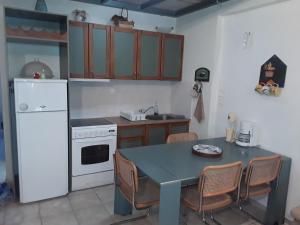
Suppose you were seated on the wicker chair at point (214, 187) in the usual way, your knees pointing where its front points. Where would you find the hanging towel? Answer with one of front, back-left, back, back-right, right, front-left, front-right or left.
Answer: front-right

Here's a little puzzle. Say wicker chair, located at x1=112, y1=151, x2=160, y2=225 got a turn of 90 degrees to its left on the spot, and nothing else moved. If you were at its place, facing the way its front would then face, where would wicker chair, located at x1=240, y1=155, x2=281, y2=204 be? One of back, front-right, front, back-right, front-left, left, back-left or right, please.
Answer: back-right

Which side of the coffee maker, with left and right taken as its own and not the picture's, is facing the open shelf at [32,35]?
front

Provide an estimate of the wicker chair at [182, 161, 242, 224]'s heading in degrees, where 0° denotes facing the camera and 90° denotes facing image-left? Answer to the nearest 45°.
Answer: approximately 135°

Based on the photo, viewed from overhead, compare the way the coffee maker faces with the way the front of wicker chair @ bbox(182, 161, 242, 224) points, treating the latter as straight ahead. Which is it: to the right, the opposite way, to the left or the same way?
to the left

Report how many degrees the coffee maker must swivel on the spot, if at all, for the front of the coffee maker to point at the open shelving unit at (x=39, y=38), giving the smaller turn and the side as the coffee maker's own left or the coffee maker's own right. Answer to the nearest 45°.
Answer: approximately 45° to the coffee maker's own right

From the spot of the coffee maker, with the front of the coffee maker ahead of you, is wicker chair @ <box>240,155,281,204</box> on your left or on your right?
on your left

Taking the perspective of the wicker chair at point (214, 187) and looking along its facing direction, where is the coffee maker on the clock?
The coffee maker is roughly at 2 o'clock from the wicker chair.

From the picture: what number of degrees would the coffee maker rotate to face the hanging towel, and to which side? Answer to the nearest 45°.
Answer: approximately 90° to its right

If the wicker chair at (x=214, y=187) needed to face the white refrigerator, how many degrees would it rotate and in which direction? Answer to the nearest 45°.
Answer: approximately 45° to its left

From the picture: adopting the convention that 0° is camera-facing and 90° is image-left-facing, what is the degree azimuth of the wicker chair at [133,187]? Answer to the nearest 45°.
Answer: approximately 225°

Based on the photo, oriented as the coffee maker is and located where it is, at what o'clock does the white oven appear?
The white oven is roughly at 1 o'clock from the coffee maker.

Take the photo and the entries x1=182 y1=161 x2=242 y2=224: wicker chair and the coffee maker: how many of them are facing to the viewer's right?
0

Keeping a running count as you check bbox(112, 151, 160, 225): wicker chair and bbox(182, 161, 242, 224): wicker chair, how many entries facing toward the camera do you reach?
0

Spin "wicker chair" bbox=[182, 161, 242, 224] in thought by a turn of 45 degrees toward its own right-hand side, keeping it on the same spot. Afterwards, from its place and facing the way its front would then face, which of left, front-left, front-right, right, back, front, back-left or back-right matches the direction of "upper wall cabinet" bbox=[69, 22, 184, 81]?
front-left

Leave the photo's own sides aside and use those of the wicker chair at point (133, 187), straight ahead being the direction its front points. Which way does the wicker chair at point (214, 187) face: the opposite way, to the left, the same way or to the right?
to the left

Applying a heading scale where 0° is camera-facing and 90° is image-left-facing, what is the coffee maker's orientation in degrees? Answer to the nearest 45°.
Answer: approximately 45°
